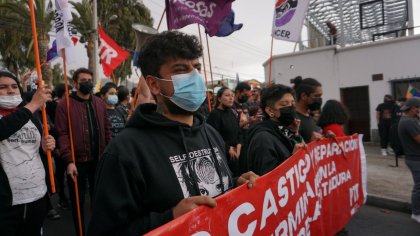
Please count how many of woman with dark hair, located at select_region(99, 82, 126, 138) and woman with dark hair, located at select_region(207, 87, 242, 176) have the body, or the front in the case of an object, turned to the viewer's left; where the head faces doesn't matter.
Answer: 0

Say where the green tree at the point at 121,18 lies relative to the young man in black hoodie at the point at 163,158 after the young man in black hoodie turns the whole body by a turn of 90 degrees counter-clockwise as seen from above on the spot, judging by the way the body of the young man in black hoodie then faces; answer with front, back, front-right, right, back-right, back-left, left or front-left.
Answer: front-left

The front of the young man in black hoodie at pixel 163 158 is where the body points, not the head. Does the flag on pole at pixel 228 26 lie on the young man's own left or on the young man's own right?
on the young man's own left

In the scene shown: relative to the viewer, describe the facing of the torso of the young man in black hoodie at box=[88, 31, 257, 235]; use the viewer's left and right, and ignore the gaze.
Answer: facing the viewer and to the right of the viewer

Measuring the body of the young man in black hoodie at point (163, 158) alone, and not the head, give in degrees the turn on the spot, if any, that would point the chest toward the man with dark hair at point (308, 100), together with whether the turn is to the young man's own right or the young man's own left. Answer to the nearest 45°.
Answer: approximately 90° to the young man's own left

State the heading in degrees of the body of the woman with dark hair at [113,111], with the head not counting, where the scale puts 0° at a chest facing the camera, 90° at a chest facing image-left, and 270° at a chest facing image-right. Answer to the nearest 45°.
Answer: approximately 315°

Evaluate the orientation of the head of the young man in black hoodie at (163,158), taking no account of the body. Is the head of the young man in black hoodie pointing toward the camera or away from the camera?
toward the camera

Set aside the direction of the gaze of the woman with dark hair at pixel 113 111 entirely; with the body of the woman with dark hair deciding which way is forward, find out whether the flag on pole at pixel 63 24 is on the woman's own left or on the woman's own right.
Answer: on the woman's own right

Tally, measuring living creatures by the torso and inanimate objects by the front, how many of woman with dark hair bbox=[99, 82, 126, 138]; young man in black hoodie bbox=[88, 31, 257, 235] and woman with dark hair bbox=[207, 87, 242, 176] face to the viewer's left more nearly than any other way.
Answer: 0
